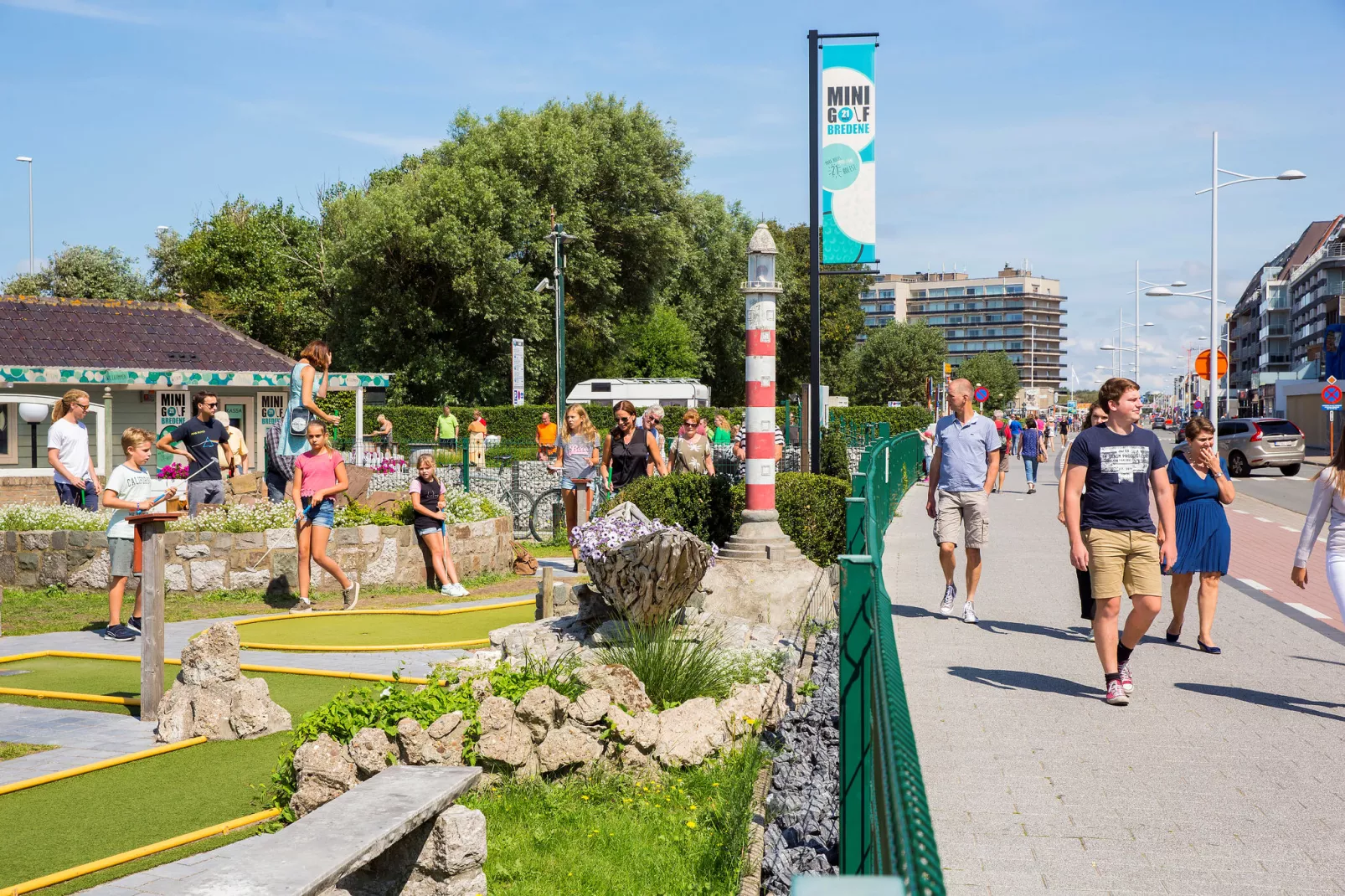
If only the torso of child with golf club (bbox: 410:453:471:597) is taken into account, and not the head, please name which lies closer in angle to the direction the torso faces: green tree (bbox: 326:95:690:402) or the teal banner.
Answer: the teal banner

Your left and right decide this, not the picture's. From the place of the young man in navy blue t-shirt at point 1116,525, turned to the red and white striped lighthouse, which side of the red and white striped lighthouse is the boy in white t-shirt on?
left

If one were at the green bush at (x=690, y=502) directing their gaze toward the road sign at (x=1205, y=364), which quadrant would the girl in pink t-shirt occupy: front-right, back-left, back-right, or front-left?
back-left

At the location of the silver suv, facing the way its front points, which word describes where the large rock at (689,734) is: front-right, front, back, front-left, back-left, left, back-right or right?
back-left

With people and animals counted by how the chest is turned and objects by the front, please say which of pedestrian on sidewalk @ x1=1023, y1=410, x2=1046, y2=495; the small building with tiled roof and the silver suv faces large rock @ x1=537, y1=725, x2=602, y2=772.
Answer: the small building with tiled roof

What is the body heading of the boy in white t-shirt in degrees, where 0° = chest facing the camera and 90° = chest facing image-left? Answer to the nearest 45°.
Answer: approximately 315°

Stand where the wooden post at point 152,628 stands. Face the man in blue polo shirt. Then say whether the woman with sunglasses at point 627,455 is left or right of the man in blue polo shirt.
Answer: left

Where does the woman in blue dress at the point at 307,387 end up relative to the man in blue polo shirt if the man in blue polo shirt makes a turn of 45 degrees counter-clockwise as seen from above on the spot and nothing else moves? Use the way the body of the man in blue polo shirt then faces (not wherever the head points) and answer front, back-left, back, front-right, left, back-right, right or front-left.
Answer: back-right

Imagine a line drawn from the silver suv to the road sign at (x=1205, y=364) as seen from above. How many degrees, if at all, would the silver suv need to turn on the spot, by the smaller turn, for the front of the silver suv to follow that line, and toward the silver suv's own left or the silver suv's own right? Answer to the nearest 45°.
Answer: approximately 90° to the silver suv's own left

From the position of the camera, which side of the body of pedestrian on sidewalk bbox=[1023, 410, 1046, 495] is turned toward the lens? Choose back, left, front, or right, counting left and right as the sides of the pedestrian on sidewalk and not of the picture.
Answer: back

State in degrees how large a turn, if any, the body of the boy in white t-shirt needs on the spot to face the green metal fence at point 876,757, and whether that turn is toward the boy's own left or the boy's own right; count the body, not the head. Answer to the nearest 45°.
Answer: approximately 45° to the boy's own right

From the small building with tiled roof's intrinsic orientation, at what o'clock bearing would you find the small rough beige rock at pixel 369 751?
The small rough beige rock is roughly at 12 o'clock from the small building with tiled roof.

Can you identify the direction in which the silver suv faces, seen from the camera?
facing away from the viewer and to the left of the viewer

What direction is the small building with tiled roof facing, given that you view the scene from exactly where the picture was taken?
facing the viewer

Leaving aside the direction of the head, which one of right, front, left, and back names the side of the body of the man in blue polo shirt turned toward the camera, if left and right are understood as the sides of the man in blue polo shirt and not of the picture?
front
